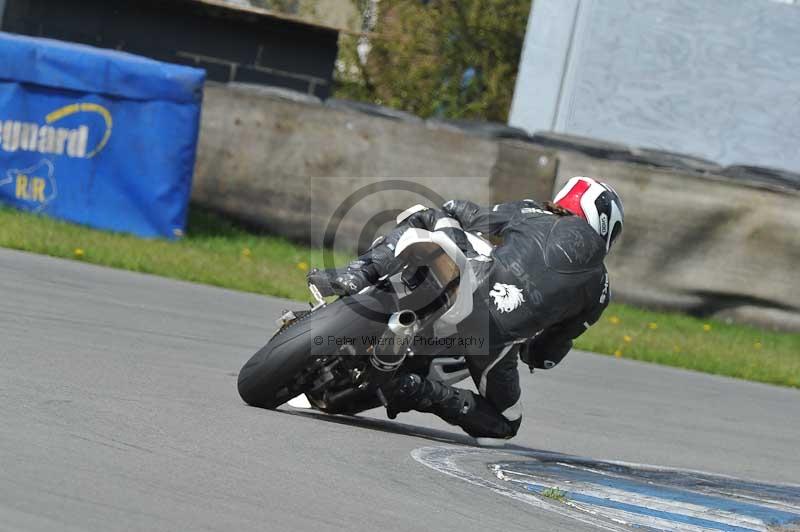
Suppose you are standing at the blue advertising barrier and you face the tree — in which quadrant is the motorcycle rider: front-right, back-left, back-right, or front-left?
back-right

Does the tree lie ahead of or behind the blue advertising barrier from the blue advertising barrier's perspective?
behind

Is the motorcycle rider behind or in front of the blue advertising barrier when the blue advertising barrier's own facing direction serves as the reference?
in front

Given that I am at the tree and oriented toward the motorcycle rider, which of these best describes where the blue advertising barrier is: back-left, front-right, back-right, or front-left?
front-right

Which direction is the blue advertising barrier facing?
toward the camera

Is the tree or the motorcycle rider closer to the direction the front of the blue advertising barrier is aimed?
the motorcycle rider

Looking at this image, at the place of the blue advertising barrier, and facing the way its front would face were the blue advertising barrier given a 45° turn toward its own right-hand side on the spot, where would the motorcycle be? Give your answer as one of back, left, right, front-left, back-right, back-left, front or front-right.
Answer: front-left
